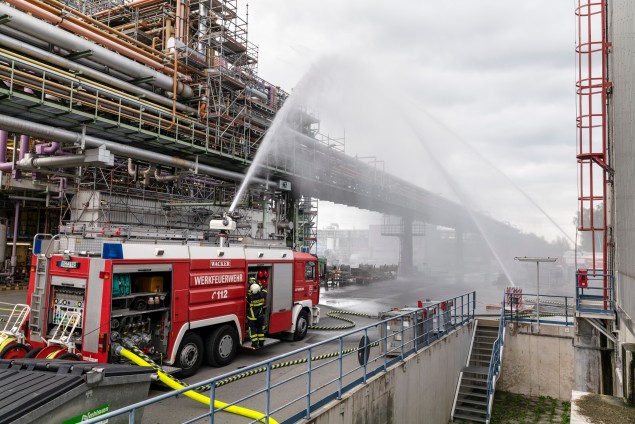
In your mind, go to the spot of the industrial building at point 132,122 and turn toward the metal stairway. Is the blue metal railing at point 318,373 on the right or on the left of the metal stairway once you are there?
right

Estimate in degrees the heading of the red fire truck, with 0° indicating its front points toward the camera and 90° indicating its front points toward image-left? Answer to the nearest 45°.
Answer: approximately 225°

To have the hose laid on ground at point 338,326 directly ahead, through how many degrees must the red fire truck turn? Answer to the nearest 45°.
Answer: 0° — it already faces it

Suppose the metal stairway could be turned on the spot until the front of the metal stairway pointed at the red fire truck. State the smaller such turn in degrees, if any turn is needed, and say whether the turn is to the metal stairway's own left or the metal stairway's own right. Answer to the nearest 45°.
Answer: approximately 45° to the metal stairway's own right

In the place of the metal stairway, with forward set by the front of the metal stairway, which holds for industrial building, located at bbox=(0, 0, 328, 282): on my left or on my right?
on my right

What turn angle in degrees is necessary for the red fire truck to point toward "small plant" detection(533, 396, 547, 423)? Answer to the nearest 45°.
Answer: approximately 45° to its right

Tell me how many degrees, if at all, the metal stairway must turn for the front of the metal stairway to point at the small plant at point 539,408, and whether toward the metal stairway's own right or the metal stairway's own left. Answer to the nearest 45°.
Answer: approximately 135° to the metal stairway's own left

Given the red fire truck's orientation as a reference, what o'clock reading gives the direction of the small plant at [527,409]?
The small plant is roughly at 1 o'clock from the red fire truck.

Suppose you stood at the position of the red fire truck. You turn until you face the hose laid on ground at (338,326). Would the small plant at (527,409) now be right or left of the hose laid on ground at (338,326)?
right

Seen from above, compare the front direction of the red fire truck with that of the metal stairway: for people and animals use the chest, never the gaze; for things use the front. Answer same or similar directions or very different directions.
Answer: very different directions

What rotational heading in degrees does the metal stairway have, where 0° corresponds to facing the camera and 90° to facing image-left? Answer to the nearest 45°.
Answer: approximately 0°
